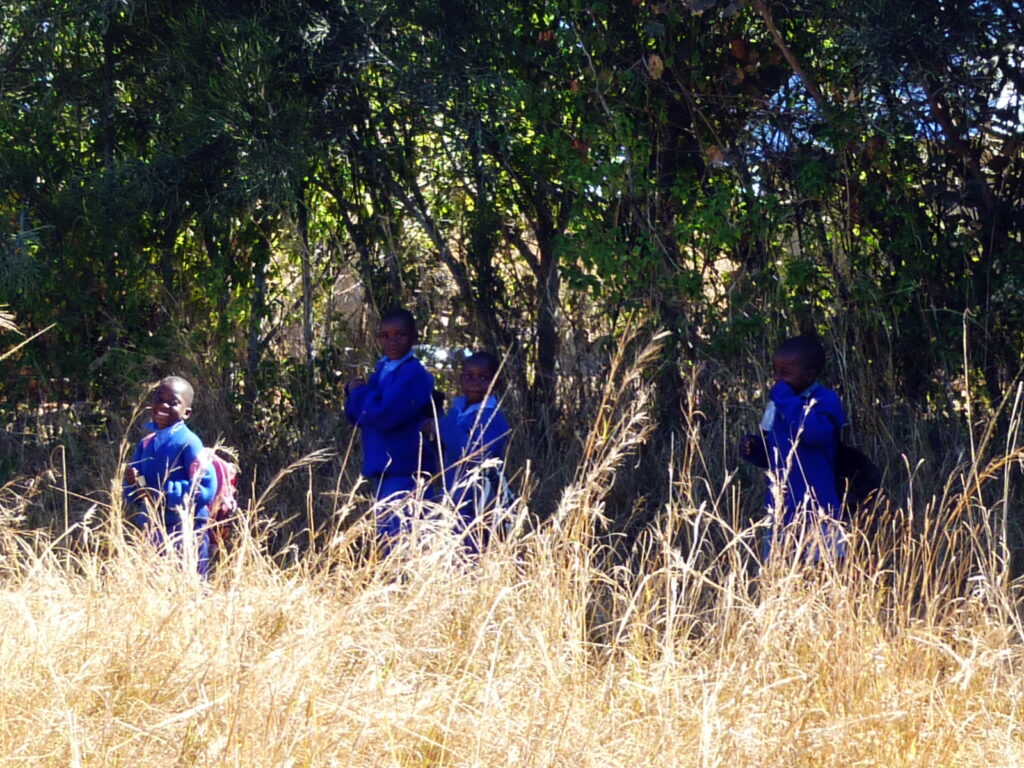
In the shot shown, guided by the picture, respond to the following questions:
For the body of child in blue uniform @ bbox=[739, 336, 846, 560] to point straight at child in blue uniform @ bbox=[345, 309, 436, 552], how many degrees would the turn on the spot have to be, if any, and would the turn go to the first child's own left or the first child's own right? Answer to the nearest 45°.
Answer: approximately 45° to the first child's own right

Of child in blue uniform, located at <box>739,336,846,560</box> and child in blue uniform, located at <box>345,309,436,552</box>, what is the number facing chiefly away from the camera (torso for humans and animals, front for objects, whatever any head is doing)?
0

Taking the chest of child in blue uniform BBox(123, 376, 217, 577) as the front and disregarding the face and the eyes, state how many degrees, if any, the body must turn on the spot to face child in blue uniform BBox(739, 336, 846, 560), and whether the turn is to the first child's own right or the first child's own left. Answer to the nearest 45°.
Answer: approximately 135° to the first child's own left

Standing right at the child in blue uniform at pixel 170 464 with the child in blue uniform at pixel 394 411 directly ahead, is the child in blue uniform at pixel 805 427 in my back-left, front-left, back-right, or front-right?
front-right

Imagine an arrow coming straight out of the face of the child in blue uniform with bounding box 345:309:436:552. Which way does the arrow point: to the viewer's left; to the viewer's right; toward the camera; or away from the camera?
toward the camera

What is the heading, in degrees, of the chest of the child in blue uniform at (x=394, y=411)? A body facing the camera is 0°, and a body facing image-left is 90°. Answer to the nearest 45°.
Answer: approximately 45°

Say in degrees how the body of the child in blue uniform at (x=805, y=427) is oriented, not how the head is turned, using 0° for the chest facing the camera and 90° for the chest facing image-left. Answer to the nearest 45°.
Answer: approximately 45°

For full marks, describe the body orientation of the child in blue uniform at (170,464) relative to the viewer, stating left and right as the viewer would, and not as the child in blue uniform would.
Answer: facing the viewer and to the left of the viewer

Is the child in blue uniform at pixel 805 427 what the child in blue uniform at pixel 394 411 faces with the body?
no

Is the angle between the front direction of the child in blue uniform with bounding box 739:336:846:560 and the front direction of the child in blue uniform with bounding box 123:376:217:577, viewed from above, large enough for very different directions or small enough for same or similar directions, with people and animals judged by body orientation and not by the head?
same or similar directions

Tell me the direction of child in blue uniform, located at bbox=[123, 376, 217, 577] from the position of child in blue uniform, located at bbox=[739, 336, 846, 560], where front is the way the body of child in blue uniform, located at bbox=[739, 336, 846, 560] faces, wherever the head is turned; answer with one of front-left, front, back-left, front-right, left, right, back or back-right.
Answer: front-right

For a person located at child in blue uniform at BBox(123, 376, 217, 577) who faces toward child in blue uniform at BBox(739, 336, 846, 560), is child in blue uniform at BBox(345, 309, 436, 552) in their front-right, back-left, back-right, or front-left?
front-left

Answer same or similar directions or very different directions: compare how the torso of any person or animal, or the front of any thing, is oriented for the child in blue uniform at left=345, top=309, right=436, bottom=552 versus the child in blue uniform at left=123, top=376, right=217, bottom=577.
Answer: same or similar directions

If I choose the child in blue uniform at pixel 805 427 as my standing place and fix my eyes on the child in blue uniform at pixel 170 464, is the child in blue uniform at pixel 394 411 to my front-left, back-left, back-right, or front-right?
front-right

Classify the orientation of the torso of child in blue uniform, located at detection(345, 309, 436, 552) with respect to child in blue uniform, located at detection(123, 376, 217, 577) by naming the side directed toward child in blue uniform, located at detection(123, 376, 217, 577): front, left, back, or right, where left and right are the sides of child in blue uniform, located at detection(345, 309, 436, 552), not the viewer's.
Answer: front
